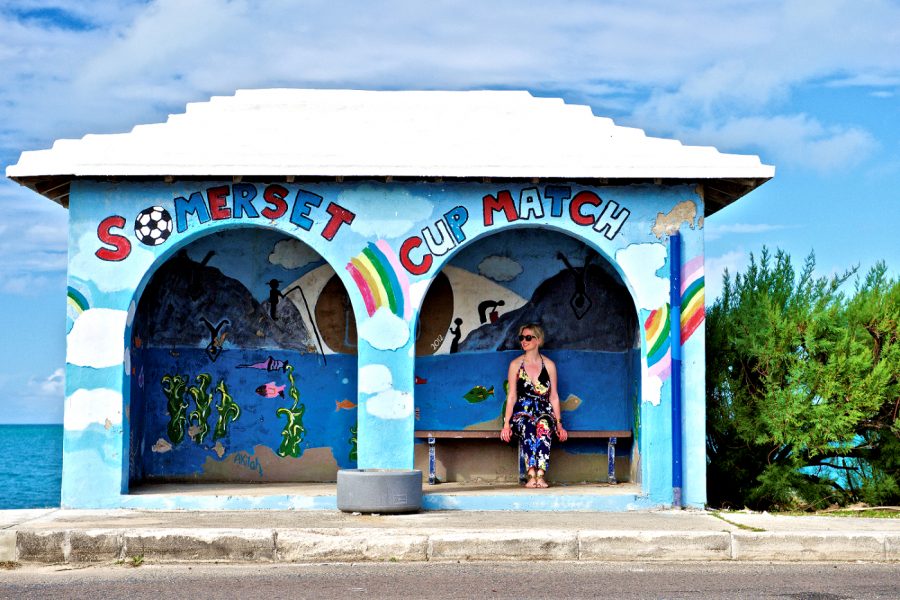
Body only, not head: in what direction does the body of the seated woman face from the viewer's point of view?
toward the camera

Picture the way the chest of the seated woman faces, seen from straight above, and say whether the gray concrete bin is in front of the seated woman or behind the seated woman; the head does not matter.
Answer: in front
